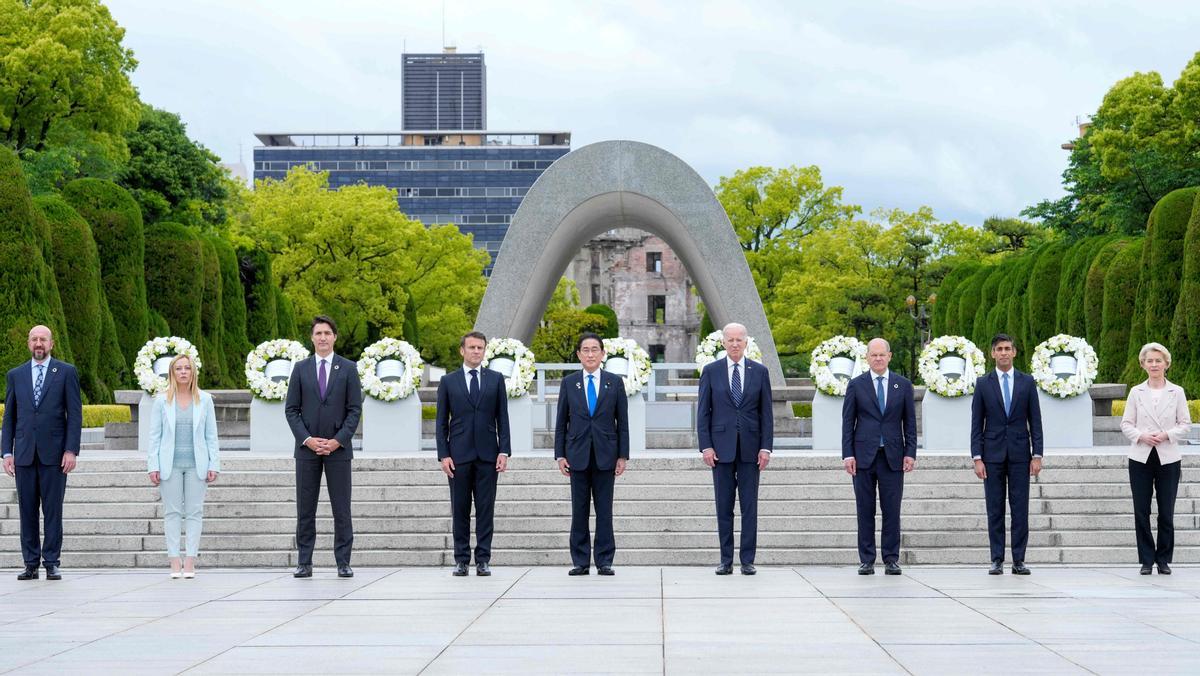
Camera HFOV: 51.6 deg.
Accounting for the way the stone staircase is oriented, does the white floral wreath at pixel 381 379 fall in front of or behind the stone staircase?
behind

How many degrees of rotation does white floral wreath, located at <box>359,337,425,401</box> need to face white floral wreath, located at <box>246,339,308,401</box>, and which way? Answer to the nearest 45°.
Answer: approximately 135° to its right

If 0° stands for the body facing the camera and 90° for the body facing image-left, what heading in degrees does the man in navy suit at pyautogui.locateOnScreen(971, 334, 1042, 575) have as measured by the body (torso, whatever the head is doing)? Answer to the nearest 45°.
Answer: approximately 0°

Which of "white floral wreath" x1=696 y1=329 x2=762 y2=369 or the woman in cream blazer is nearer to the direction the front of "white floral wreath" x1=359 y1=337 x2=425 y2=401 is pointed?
the woman in cream blazer

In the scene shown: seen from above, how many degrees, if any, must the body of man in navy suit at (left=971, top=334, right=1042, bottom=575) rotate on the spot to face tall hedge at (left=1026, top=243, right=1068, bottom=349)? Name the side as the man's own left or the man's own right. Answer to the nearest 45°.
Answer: approximately 180°

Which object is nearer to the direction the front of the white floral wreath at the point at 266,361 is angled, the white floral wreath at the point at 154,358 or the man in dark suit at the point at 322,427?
the man in dark suit

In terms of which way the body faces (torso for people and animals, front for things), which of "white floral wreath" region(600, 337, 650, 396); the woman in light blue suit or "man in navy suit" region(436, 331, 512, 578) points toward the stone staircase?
the white floral wreath

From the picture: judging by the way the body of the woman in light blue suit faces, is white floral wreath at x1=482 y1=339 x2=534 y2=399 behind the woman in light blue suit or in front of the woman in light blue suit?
behind
